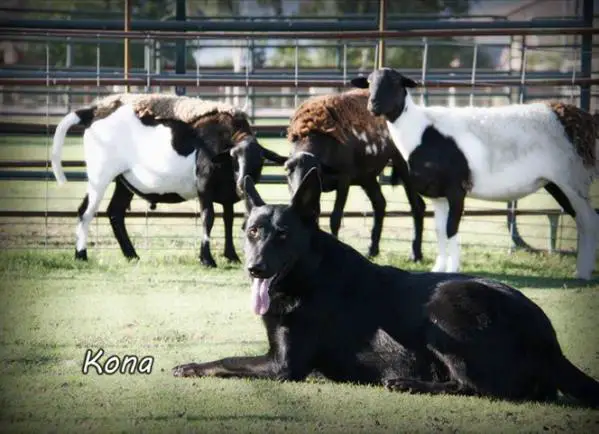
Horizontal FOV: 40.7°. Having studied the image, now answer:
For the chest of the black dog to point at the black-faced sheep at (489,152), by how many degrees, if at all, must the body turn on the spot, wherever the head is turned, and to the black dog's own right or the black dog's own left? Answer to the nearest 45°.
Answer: approximately 90° to the black dog's own right

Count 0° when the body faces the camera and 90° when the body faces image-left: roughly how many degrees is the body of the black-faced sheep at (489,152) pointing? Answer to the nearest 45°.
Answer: approximately 90°

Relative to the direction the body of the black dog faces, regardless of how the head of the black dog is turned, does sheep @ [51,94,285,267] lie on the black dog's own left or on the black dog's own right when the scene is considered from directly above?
on the black dog's own right

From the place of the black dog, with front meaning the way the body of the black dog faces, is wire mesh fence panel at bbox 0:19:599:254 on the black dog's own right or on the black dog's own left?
on the black dog's own right

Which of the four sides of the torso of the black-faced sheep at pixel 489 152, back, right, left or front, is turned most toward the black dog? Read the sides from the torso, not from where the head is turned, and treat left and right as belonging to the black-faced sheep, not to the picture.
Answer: left

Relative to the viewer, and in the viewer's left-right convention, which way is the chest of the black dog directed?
facing to the left of the viewer

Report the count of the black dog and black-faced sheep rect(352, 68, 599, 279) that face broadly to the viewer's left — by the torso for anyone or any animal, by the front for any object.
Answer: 2

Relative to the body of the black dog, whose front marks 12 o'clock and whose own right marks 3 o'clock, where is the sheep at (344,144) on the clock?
The sheep is roughly at 3 o'clock from the black dog.

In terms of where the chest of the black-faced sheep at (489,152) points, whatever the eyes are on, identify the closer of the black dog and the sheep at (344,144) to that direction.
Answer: the sheep
